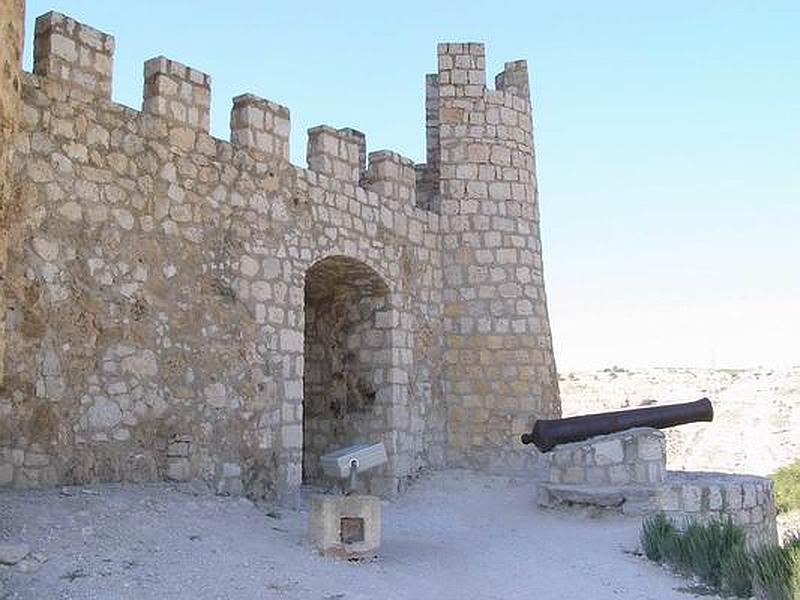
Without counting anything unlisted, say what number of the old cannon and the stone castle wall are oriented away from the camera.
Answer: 0

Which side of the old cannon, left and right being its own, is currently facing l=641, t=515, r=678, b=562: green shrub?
right

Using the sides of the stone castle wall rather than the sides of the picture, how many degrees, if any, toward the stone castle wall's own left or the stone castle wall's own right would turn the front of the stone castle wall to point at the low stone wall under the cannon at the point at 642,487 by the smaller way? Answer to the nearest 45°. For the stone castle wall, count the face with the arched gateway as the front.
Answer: approximately 45° to the stone castle wall's own left

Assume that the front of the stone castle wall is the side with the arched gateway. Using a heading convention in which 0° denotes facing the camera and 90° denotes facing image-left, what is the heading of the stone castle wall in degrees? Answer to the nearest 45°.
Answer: approximately 315°

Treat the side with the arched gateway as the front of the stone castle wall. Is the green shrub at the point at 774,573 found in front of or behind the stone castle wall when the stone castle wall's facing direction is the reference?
in front

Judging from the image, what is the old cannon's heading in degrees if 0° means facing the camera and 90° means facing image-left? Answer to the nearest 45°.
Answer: approximately 270°
